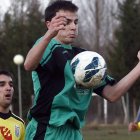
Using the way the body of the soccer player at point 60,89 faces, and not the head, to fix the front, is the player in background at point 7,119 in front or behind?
behind

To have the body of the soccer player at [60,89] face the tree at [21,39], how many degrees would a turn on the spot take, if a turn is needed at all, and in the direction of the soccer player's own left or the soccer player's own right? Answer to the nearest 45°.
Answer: approximately 135° to the soccer player's own left

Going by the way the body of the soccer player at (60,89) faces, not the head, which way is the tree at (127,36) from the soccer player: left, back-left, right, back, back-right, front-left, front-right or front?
back-left

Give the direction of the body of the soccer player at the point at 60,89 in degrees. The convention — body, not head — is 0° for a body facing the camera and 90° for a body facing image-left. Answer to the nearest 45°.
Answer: approximately 315°
